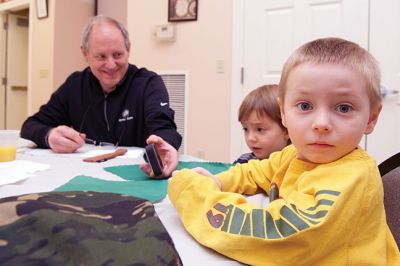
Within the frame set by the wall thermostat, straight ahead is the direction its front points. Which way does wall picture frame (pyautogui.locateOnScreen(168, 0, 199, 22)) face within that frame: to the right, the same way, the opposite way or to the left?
the same way

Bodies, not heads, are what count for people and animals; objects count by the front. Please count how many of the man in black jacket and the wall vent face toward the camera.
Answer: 2

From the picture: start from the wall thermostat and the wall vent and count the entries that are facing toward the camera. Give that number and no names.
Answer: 2

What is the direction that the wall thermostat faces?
toward the camera

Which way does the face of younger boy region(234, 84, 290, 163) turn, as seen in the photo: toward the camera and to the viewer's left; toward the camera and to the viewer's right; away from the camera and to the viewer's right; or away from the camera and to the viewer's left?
toward the camera and to the viewer's left

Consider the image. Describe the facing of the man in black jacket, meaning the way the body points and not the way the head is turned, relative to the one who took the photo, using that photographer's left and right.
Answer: facing the viewer

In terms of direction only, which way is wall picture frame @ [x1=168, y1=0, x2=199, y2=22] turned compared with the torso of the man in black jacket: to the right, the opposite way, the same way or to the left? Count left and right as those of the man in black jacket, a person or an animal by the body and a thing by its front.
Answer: the same way

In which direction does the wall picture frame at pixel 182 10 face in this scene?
toward the camera

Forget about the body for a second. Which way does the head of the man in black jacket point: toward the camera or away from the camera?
toward the camera

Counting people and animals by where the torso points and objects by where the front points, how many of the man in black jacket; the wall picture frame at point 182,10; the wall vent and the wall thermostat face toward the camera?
4

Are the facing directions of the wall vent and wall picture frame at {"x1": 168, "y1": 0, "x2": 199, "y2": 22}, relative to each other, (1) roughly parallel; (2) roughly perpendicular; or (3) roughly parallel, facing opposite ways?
roughly parallel

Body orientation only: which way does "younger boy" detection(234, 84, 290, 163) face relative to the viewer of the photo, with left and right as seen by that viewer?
facing the viewer and to the left of the viewer

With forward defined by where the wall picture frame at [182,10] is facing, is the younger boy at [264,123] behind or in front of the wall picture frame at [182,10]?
in front

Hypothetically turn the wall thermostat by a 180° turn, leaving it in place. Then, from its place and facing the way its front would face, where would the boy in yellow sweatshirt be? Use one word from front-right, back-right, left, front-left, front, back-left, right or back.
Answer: back

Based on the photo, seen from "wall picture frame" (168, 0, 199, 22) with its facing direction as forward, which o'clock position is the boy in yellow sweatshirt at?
The boy in yellow sweatshirt is roughly at 12 o'clock from the wall picture frame.
